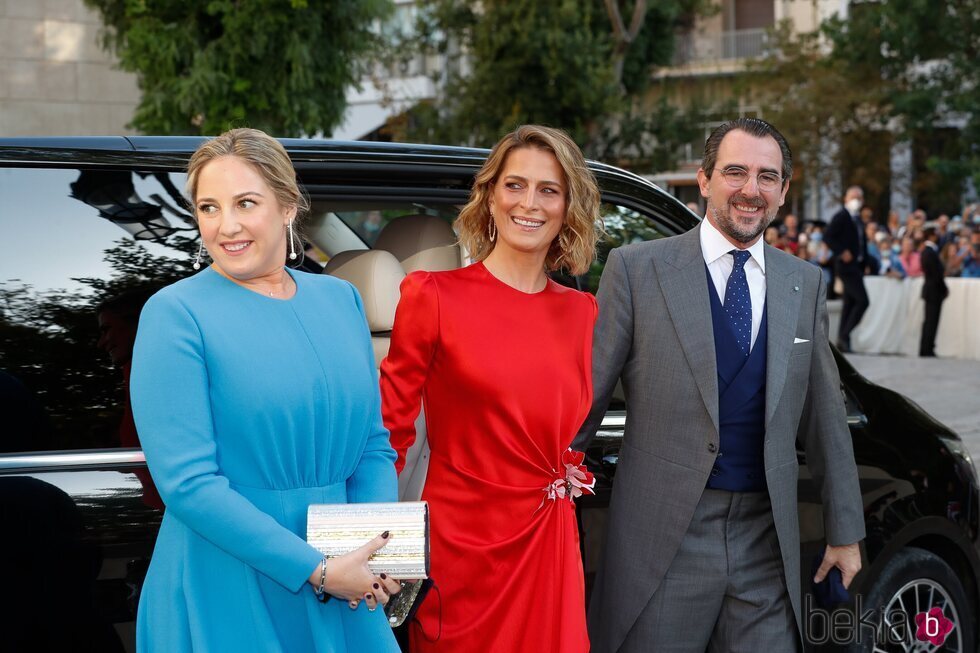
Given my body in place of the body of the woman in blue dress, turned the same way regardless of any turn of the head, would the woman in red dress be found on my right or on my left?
on my left

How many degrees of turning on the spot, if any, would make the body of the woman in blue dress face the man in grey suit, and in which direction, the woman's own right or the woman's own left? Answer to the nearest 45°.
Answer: approximately 90° to the woman's own left

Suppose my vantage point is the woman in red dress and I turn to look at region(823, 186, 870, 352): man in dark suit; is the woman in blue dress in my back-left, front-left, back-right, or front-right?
back-left

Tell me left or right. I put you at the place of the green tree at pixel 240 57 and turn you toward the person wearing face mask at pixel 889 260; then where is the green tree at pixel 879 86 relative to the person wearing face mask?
left

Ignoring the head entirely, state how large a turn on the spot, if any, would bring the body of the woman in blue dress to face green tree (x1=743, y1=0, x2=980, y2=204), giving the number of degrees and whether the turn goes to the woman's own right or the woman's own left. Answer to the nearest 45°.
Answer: approximately 90° to the woman's own left

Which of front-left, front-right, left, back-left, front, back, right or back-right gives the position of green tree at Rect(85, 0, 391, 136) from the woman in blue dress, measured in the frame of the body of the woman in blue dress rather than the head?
back-left

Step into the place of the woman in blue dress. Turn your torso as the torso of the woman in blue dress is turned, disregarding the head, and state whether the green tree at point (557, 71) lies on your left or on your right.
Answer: on your left

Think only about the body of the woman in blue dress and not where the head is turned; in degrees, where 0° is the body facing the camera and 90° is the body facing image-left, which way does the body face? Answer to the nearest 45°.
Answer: approximately 315°
